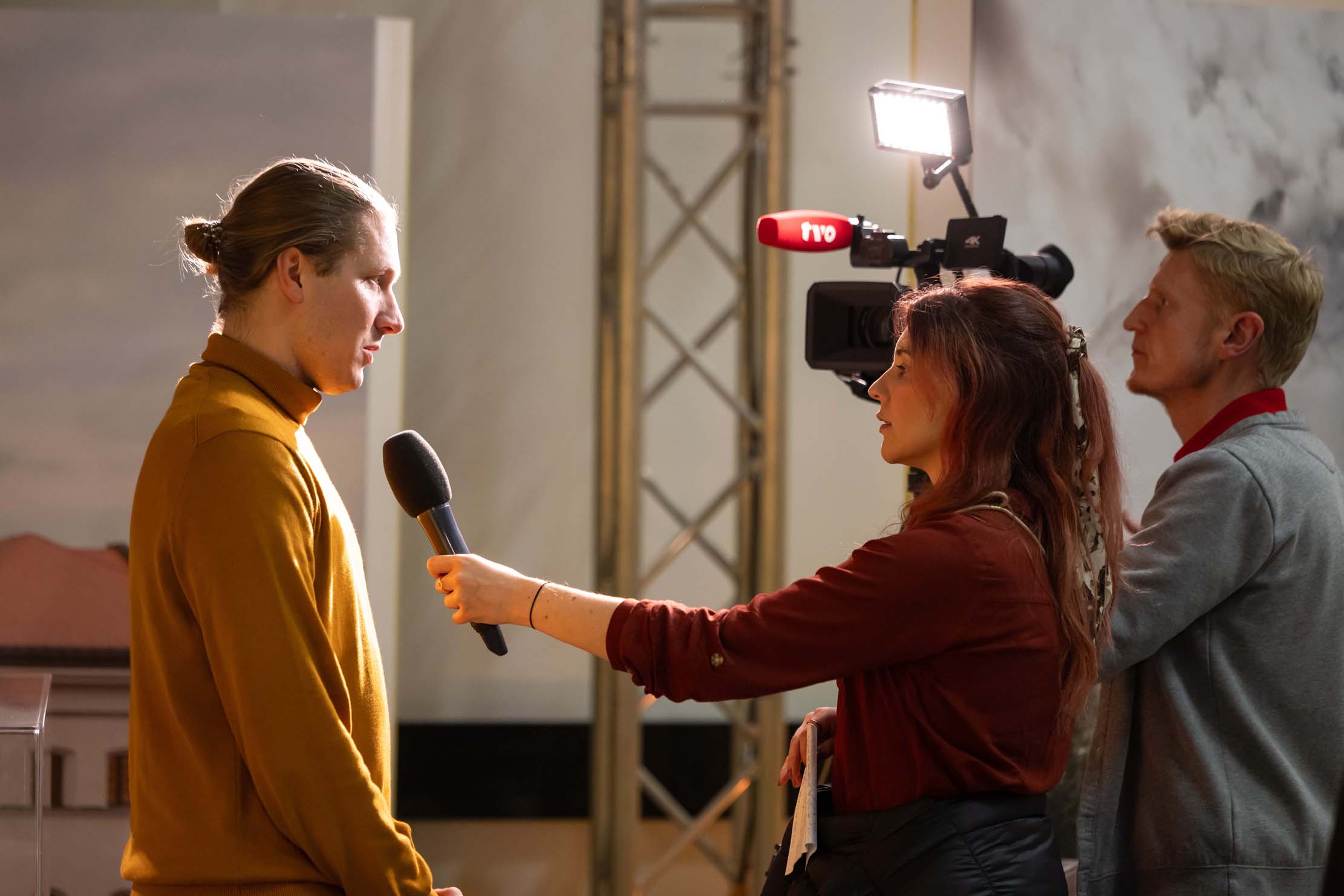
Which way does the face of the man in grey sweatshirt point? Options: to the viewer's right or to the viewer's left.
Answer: to the viewer's left

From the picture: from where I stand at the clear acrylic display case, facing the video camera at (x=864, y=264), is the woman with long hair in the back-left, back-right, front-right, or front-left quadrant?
front-right

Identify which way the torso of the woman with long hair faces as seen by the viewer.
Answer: to the viewer's left

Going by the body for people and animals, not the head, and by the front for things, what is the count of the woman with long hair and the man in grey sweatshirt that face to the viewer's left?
2

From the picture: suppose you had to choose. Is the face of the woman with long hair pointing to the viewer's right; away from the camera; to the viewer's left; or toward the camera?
to the viewer's left

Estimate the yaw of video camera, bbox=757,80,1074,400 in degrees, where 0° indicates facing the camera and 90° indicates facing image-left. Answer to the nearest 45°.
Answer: approximately 45°

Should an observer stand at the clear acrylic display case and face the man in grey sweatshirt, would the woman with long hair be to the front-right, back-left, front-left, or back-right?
front-right

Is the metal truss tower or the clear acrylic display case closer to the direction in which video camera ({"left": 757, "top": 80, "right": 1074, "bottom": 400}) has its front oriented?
the clear acrylic display case

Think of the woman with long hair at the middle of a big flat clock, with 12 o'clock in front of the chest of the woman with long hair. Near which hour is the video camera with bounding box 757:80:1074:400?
The video camera is roughly at 3 o'clock from the woman with long hair.

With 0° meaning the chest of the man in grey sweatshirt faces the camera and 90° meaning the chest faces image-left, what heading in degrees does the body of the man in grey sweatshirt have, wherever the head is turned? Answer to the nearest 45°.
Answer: approximately 90°
